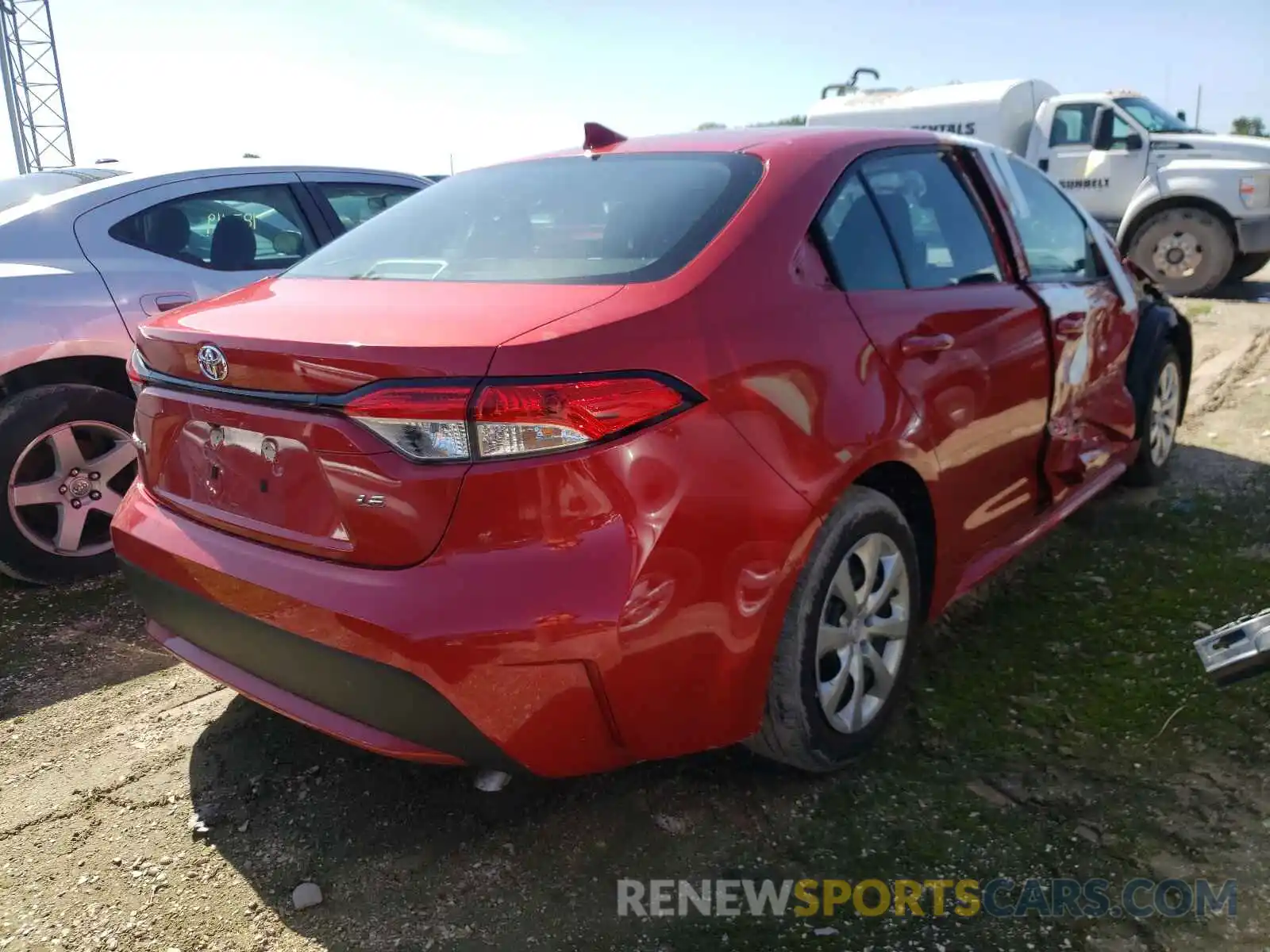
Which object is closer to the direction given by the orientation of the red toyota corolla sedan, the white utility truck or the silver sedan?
the white utility truck

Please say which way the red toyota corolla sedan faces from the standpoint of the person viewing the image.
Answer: facing away from the viewer and to the right of the viewer

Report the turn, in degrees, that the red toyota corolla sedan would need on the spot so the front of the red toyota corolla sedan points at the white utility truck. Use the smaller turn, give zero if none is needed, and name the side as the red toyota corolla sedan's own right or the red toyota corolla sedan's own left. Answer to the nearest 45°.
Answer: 0° — it already faces it

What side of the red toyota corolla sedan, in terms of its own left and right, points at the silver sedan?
left
